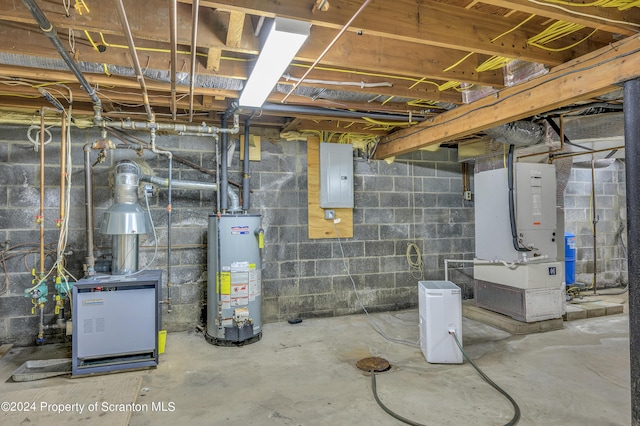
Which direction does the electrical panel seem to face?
toward the camera

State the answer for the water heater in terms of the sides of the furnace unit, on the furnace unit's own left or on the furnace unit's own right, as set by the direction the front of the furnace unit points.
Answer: on the furnace unit's own right

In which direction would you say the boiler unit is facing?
toward the camera

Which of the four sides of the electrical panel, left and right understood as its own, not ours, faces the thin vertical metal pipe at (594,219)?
left

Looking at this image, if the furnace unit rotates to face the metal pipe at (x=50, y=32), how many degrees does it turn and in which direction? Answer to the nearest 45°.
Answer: approximately 90° to its right

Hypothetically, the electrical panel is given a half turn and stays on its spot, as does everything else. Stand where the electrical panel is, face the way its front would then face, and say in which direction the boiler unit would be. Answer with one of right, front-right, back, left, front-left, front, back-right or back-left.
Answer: back-left

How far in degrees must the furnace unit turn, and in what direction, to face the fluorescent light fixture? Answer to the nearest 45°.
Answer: approximately 90° to its right

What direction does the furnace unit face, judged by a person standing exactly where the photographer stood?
facing the viewer and to the right of the viewer

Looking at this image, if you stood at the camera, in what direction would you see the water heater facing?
facing the viewer

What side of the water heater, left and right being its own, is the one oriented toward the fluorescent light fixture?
front

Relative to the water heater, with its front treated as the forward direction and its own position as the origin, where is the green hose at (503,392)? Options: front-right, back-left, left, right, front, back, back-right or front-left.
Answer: front-left
